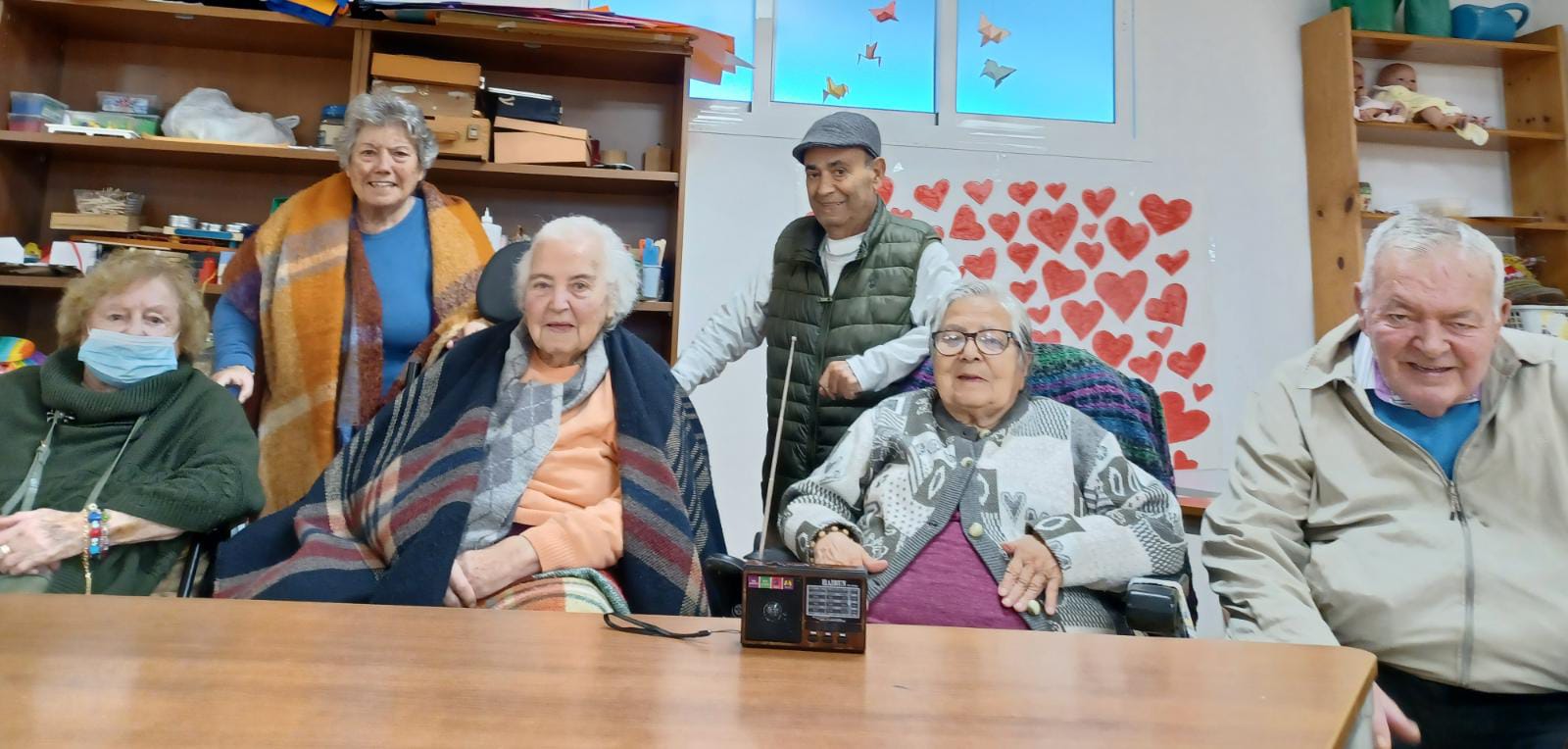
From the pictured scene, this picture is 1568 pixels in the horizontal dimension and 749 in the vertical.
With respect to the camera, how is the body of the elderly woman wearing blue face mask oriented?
toward the camera

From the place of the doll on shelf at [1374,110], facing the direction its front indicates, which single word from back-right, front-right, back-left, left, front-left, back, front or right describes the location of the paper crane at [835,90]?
right

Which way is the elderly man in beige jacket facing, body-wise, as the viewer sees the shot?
toward the camera

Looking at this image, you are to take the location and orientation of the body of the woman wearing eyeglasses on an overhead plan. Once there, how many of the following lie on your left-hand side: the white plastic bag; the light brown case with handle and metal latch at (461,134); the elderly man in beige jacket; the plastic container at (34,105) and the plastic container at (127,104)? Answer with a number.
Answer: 1

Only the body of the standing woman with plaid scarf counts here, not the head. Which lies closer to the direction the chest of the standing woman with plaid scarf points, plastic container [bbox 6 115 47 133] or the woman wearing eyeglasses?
the woman wearing eyeglasses

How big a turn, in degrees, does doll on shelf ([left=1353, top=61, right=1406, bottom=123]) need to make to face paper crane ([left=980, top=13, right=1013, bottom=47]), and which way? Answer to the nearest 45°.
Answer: approximately 90° to its right

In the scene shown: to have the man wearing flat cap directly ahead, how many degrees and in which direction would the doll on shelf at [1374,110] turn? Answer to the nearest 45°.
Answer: approximately 90° to its right
